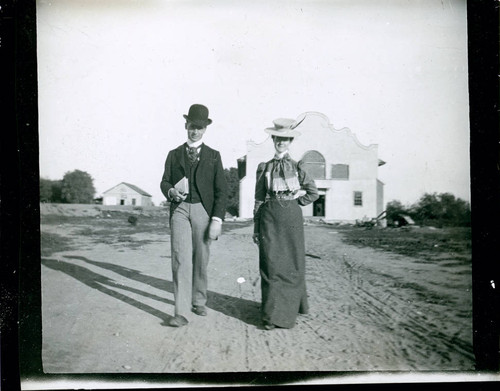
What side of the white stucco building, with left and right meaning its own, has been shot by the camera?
front

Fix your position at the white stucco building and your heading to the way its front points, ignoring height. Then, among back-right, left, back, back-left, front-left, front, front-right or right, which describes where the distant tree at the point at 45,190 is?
right

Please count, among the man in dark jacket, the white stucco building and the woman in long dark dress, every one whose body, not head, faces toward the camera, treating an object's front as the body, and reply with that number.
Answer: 3

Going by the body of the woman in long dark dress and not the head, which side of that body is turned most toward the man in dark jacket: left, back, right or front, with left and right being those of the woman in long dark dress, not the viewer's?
right

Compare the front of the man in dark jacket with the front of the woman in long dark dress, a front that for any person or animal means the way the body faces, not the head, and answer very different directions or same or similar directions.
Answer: same or similar directions

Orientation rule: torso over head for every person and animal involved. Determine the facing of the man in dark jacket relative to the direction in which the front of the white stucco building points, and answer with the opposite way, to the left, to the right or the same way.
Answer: the same way

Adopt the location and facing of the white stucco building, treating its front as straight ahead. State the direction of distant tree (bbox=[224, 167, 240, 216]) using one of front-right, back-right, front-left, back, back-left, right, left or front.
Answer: right

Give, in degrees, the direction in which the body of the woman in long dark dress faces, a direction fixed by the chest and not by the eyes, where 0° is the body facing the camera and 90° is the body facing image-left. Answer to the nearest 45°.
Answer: approximately 0°

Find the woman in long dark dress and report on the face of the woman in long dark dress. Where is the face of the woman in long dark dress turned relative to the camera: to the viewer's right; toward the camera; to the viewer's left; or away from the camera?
toward the camera
